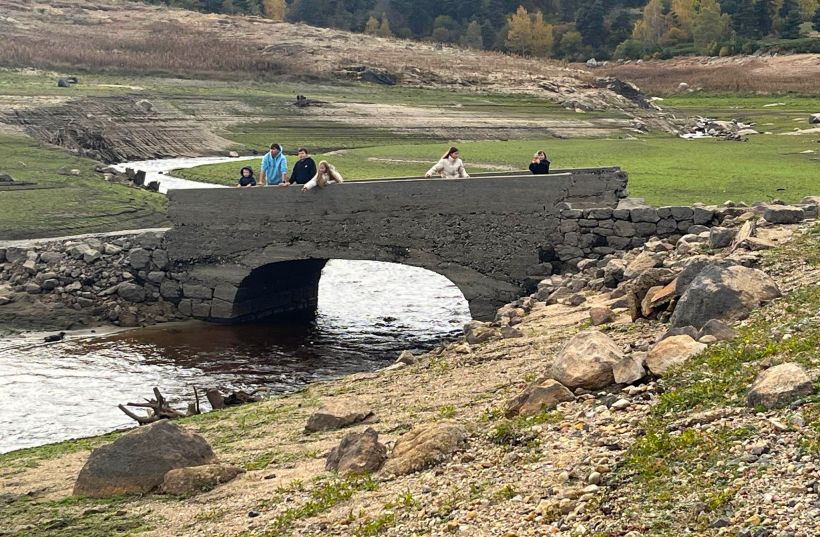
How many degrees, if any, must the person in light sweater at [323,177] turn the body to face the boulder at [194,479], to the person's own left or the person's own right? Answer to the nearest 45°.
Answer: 0° — they already face it

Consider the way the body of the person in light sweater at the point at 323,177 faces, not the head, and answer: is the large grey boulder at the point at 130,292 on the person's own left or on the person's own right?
on the person's own right

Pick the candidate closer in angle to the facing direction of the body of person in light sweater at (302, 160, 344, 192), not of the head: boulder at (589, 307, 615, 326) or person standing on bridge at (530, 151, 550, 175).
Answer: the boulder

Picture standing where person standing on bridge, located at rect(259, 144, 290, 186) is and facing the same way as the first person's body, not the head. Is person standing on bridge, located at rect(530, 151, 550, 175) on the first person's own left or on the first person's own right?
on the first person's own left

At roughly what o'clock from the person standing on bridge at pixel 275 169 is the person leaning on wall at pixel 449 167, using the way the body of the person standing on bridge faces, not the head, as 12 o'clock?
The person leaning on wall is roughly at 10 o'clock from the person standing on bridge.

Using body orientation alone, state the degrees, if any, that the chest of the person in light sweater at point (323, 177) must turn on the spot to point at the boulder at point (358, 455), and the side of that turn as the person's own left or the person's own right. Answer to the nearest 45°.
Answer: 0° — they already face it

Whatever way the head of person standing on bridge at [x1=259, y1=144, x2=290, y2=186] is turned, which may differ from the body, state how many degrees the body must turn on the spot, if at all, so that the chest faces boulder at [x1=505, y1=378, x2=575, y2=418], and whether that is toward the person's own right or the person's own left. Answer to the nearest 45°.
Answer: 0° — they already face it

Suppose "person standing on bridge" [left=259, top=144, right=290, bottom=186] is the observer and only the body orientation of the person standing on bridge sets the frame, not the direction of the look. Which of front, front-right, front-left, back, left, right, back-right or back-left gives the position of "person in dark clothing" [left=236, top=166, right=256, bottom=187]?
back-right

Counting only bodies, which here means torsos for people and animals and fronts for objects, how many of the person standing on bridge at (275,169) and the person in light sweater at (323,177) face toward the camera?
2

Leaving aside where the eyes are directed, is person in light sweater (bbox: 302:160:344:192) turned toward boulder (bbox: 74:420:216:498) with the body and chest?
yes
